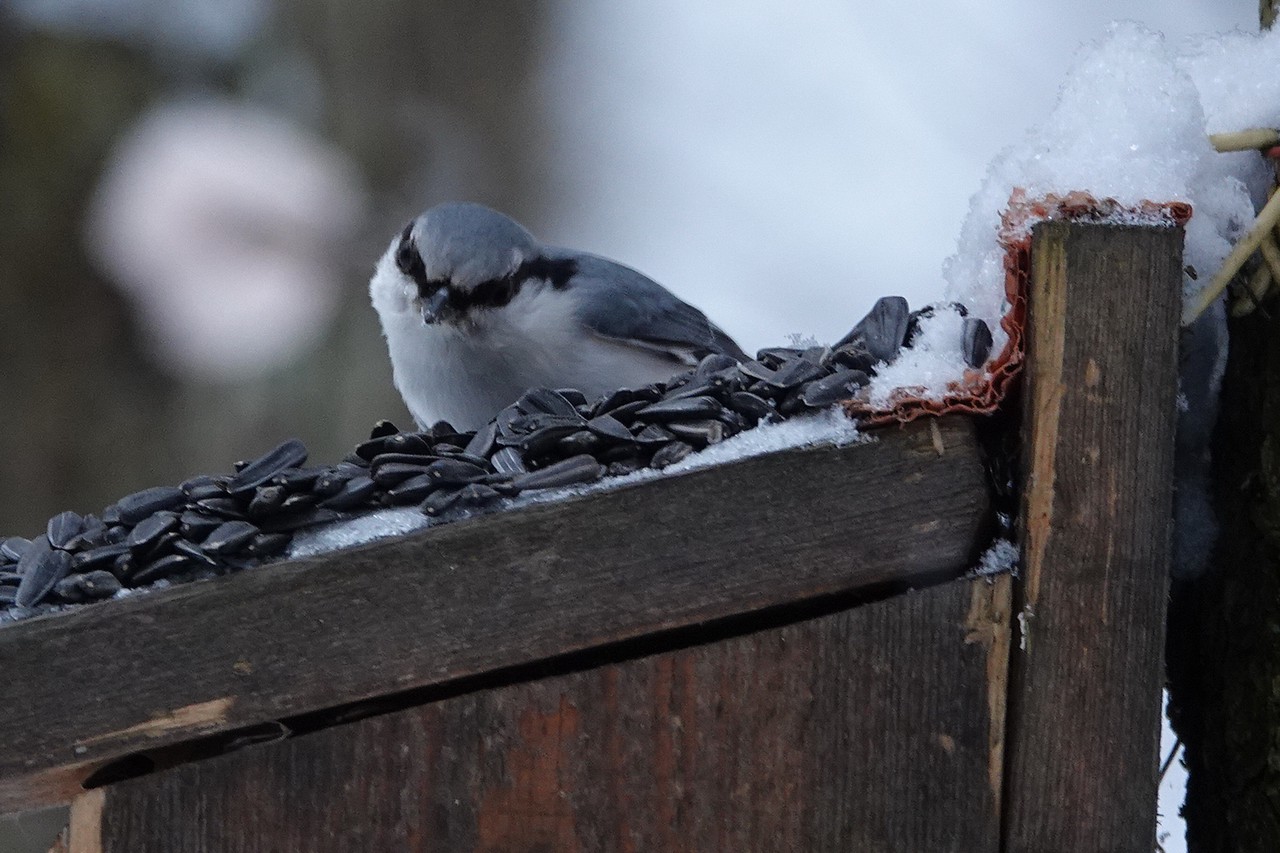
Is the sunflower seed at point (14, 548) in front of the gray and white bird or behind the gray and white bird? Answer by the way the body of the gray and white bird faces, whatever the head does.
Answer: in front

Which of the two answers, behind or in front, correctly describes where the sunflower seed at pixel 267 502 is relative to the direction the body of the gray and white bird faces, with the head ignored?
in front

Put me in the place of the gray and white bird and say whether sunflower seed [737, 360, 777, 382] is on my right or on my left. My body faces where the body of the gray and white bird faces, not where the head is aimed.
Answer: on my left

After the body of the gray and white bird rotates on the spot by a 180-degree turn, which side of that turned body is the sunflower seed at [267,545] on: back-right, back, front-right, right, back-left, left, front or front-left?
back-right

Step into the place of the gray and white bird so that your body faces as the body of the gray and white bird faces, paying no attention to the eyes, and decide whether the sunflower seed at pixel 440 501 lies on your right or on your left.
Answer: on your left

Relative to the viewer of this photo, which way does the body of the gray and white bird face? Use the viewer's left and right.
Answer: facing the viewer and to the left of the viewer

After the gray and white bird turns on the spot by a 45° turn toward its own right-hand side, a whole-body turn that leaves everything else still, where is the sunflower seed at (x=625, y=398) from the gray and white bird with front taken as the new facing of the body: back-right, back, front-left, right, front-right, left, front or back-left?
left

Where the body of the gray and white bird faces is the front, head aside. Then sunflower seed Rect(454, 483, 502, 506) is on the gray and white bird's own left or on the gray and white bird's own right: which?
on the gray and white bird's own left

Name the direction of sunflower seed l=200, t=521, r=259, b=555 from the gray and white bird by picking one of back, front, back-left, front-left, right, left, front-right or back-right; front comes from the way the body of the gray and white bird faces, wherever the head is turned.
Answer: front-left

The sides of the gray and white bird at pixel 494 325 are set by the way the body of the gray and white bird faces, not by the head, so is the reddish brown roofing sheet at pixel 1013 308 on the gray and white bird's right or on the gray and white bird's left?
on the gray and white bird's left

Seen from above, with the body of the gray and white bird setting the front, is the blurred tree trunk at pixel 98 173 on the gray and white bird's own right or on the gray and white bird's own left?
on the gray and white bird's own right

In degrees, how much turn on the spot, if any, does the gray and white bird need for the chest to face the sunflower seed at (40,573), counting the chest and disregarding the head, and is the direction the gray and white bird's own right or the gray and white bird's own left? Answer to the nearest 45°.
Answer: approximately 45° to the gray and white bird's own right
